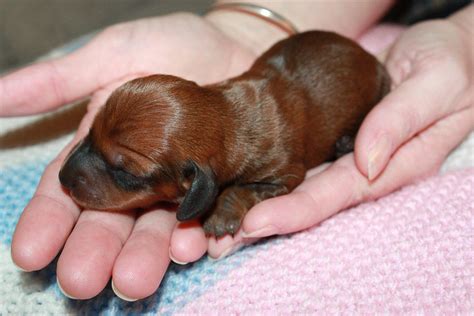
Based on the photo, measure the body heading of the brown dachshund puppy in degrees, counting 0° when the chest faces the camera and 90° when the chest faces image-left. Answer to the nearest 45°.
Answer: approximately 45°
